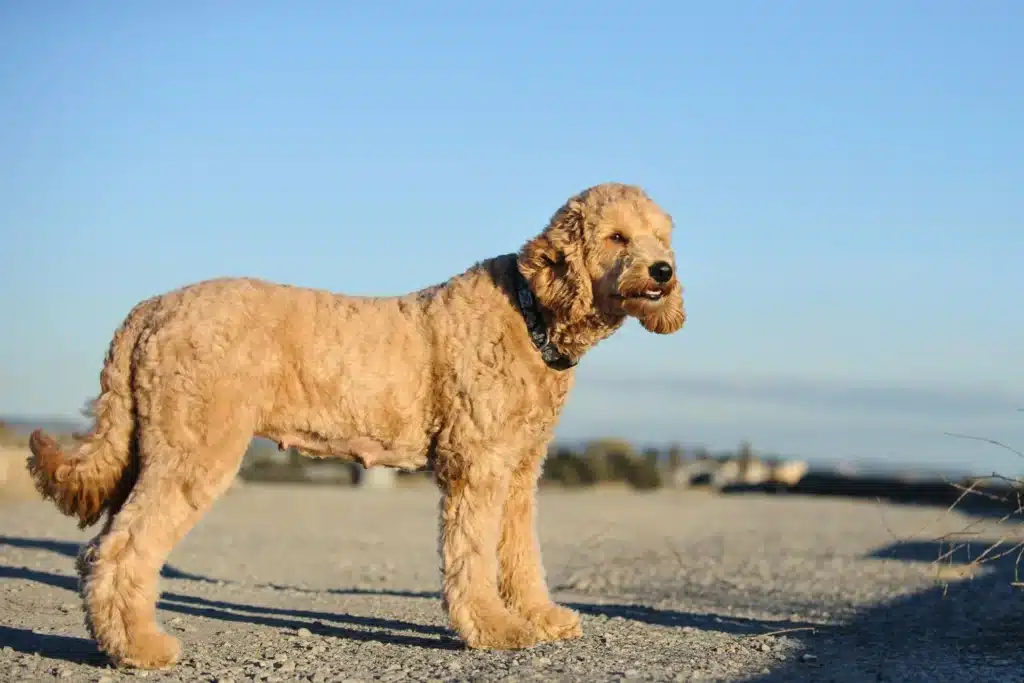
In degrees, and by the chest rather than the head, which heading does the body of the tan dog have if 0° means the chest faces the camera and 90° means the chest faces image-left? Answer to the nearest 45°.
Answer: approximately 270°
